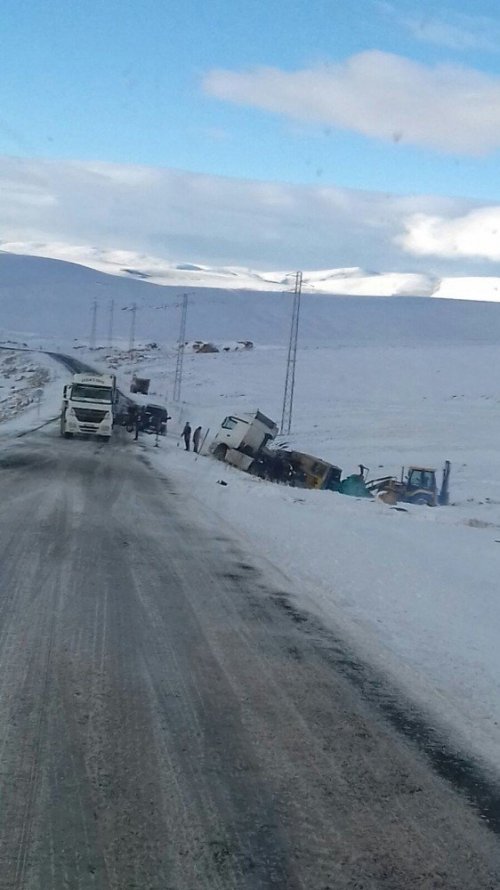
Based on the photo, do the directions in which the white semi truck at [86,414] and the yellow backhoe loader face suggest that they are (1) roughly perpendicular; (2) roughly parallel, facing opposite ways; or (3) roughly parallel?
roughly perpendicular

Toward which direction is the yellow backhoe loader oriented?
to the viewer's left

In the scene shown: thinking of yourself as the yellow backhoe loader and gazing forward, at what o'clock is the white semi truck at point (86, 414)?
The white semi truck is roughly at 12 o'clock from the yellow backhoe loader.

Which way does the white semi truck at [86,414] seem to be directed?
toward the camera

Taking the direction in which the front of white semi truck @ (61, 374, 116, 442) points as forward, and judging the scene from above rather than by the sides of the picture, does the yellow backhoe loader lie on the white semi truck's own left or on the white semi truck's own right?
on the white semi truck's own left

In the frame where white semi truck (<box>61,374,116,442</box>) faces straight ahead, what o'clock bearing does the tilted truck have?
The tilted truck is roughly at 10 o'clock from the white semi truck.

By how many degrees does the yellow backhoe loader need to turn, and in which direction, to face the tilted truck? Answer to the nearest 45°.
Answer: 0° — it already faces it

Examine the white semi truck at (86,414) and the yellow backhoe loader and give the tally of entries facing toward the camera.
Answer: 1
